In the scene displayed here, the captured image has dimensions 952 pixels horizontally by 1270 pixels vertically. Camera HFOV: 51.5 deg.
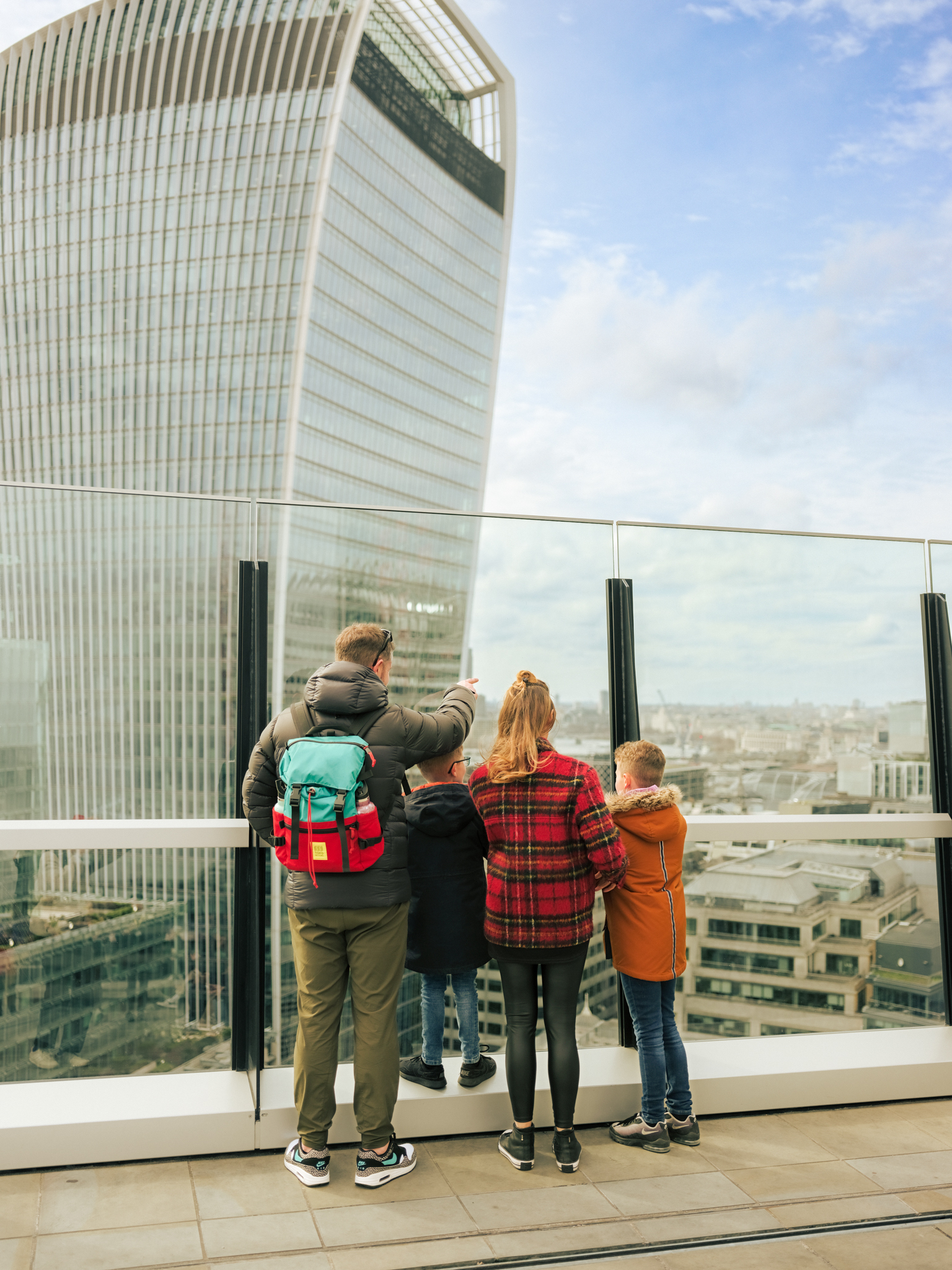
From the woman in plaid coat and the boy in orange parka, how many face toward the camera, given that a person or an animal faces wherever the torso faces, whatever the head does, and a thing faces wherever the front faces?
0

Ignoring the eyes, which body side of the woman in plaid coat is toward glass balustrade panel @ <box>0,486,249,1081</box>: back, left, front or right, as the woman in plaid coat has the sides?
left

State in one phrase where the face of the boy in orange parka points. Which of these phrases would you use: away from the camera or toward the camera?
away from the camera

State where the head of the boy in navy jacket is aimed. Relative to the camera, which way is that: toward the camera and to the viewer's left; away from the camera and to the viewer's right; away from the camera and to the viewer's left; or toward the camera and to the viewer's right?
away from the camera and to the viewer's right

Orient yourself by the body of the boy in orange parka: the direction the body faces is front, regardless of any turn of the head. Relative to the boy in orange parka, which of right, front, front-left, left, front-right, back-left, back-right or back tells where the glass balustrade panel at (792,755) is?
right

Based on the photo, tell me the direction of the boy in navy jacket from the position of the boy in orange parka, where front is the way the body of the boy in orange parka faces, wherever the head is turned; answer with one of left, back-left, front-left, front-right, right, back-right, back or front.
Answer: front-left

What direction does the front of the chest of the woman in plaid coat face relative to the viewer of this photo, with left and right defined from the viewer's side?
facing away from the viewer

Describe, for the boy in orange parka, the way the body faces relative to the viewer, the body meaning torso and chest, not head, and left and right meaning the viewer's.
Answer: facing away from the viewer and to the left of the viewer

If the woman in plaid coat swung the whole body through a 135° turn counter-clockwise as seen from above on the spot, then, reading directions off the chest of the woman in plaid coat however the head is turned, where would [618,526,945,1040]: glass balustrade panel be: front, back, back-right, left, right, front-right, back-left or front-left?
back
